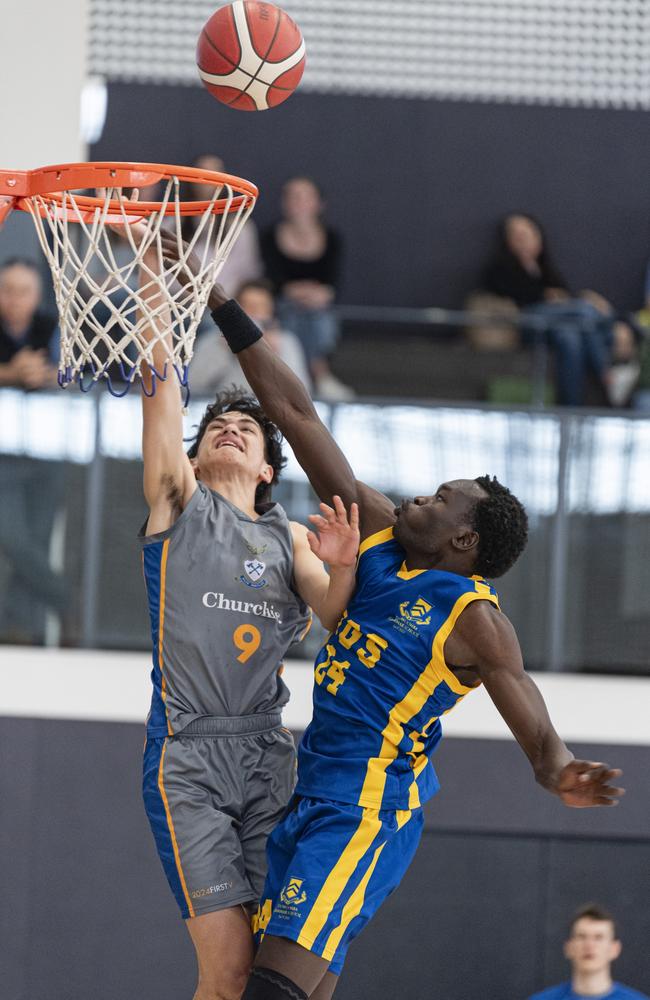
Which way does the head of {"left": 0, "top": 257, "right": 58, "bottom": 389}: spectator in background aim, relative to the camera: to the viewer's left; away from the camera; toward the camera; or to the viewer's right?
toward the camera

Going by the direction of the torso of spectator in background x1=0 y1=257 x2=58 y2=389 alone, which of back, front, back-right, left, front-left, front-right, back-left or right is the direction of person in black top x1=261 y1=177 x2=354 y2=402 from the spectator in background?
back-left

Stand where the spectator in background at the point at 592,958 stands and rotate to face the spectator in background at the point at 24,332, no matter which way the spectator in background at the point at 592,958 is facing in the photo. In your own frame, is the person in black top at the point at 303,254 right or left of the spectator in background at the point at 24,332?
right

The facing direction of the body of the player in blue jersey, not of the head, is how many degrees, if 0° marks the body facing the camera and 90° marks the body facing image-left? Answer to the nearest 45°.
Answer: approximately 45°

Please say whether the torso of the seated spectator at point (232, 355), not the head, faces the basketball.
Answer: yes

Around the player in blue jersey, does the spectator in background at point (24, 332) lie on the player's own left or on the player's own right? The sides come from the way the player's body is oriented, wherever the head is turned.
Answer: on the player's own right

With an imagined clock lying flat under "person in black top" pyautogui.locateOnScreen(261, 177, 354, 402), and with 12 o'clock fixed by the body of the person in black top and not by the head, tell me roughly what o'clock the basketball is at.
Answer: The basketball is roughly at 12 o'clock from the person in black top.

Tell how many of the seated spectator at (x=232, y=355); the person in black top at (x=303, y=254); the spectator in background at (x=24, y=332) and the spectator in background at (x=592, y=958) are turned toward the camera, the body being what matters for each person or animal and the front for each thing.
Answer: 4

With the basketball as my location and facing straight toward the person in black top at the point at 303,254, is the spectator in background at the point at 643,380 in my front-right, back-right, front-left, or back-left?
front-right

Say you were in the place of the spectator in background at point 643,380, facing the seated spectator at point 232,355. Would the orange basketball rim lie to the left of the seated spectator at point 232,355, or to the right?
left

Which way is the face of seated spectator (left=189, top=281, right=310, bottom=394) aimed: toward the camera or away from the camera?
toward the camera

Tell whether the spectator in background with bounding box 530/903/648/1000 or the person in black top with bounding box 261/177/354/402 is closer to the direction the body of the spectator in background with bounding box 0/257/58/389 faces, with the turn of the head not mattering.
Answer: the spectator in background

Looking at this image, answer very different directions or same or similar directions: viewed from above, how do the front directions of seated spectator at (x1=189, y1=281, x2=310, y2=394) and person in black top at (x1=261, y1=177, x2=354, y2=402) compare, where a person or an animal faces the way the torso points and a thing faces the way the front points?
same or similar directions

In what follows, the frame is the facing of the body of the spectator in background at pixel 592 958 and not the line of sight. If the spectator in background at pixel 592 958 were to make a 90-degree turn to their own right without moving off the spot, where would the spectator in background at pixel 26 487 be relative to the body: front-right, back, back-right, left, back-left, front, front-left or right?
front

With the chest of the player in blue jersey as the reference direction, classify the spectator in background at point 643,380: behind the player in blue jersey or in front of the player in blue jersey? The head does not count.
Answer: behind

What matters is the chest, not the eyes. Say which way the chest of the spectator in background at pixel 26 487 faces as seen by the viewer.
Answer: toward the camera

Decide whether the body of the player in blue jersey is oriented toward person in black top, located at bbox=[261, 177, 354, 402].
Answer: no

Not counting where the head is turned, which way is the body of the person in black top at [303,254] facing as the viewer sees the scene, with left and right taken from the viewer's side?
facing the viewer

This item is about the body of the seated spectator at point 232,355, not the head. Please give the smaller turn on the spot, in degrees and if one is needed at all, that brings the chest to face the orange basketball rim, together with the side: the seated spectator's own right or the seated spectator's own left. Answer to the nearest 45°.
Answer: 0° — they already face it

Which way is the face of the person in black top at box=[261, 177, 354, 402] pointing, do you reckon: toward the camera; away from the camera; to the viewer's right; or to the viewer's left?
toward the camera
